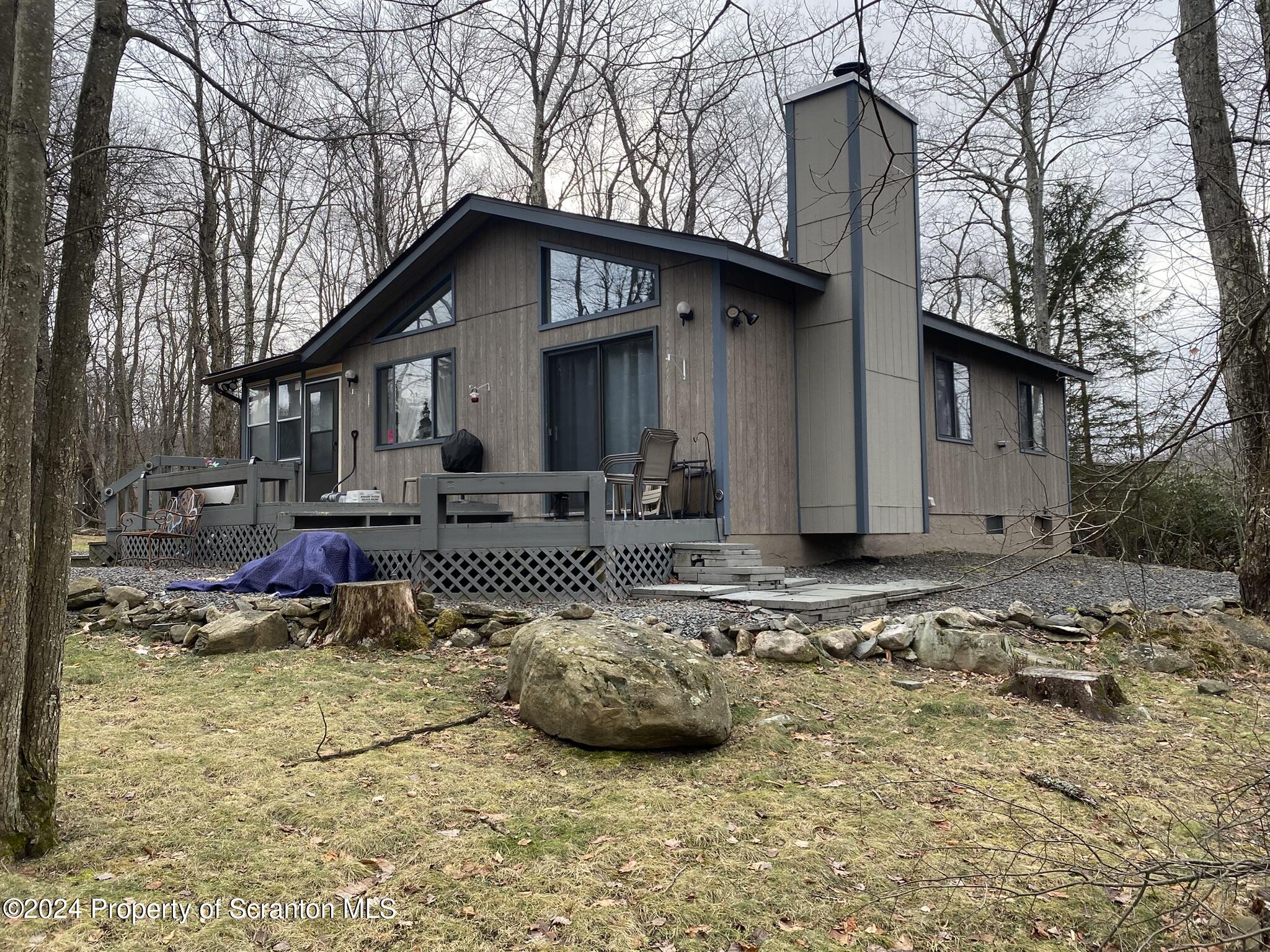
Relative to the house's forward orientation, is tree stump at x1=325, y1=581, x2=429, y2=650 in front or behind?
in front

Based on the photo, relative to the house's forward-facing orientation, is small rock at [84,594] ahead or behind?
ahead

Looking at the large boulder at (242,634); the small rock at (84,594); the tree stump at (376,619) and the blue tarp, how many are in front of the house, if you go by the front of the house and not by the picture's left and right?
4

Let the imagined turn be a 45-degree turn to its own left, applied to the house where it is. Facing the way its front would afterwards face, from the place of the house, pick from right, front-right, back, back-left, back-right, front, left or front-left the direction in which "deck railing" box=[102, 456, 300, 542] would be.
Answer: right

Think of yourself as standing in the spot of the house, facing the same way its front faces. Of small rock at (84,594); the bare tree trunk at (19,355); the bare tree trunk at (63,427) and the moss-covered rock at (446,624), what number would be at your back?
0

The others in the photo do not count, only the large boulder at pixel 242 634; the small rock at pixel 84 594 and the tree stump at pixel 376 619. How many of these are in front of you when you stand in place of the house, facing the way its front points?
3

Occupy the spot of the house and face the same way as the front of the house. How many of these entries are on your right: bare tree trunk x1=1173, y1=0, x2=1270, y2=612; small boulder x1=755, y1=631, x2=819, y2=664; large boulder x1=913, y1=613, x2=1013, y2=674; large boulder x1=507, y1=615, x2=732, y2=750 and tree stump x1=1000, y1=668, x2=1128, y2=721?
0

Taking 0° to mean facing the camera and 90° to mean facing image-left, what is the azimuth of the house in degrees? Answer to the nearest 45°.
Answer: approximately 45°

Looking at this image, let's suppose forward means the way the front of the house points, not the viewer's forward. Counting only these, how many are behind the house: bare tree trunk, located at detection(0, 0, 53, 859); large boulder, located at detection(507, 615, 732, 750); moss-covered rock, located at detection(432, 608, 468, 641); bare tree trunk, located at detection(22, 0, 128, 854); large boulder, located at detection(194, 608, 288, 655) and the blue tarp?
0

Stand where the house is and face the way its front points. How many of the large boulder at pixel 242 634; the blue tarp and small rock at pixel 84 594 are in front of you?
3

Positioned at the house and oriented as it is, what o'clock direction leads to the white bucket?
The white bucket is roughly at 2 o'clock from the house.

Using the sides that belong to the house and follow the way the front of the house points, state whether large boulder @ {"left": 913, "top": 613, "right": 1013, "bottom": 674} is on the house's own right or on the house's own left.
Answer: on the house's own left

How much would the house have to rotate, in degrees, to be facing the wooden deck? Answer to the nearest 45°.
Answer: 0° — it already faces it

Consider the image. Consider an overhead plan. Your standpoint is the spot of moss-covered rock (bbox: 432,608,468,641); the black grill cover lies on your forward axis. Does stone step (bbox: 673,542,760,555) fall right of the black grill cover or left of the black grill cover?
right

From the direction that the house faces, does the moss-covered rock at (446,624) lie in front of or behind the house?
in front
